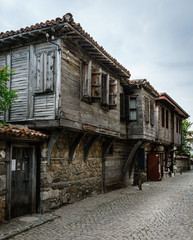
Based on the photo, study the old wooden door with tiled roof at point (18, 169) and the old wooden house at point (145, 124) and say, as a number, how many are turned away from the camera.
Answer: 0

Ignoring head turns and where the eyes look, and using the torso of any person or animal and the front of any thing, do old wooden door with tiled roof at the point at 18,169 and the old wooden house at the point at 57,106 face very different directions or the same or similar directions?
same or similar directions

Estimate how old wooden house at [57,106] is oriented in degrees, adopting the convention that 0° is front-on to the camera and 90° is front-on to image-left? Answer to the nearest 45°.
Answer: approximately 315°

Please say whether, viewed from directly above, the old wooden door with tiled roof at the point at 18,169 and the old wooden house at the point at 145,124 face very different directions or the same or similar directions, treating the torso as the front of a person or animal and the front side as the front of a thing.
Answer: same or similar directions

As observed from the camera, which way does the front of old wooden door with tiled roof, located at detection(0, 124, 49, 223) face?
facing the viewer and to the right of the viewer

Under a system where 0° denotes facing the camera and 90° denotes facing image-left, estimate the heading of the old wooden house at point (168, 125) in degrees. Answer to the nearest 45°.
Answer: approximately 315°
